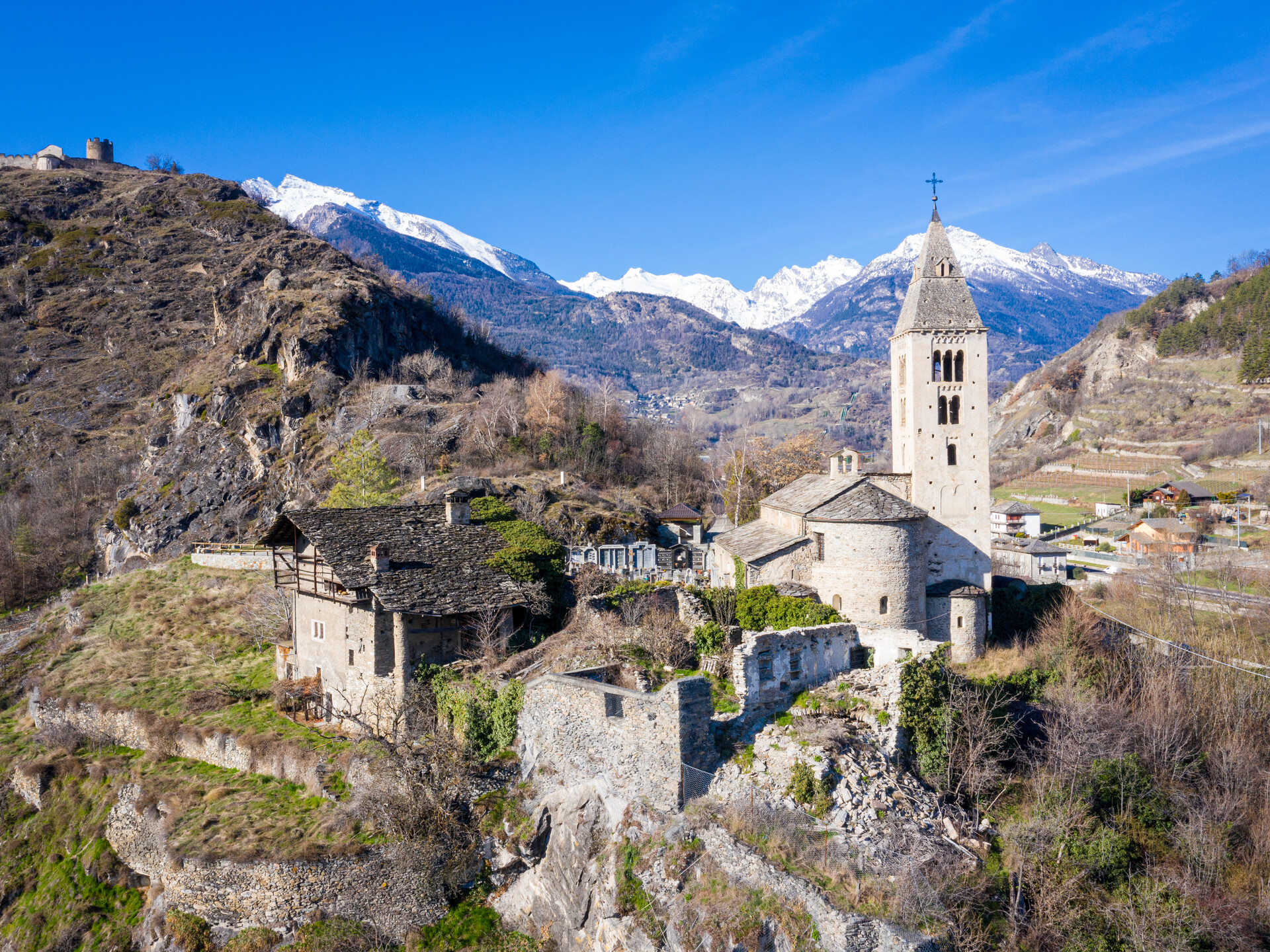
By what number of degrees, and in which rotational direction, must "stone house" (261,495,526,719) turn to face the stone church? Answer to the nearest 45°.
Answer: approximately 135° to its left

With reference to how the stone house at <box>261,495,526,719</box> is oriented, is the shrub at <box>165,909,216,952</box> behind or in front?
in front

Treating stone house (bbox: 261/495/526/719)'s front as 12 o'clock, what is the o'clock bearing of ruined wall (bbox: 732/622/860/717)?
The ruined wall is roughly at 9 o'clock from the stone house.

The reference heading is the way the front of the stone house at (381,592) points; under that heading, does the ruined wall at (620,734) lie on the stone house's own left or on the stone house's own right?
on the stone house's own left

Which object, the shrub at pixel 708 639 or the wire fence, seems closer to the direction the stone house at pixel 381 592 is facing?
the wire fence

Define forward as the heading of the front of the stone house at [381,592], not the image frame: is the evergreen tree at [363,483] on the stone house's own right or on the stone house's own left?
on the stone house's own right

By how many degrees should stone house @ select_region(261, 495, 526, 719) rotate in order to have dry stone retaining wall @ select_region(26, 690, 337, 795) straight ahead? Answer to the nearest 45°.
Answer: approximately 45° to its right

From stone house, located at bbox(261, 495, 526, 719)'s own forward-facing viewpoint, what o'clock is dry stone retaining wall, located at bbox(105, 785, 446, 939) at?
The dry stone retaining wall is roughly at 11 o'clock from the stone house.

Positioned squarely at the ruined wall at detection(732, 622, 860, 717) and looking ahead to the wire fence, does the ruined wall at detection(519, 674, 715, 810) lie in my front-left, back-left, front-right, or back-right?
front-right

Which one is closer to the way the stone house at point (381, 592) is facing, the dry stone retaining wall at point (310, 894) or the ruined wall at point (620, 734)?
the dry stone retaining wall

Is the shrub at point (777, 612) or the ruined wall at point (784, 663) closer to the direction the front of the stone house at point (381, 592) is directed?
the ruined wall

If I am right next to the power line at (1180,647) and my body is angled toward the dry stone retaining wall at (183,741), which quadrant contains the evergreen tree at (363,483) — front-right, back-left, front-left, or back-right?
front-right

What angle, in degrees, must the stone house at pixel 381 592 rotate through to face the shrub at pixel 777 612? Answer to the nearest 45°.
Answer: approximately 135° to its left

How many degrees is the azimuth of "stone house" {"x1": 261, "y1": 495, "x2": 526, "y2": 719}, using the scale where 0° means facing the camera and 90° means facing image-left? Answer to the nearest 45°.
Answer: approximately 45°

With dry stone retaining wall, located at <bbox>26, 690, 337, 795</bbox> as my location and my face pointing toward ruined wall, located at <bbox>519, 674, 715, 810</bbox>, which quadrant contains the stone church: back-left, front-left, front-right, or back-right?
front-left

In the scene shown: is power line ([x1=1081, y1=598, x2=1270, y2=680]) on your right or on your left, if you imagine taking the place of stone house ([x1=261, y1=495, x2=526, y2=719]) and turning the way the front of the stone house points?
on your left

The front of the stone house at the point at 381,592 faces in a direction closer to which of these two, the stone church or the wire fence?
the wire fence
